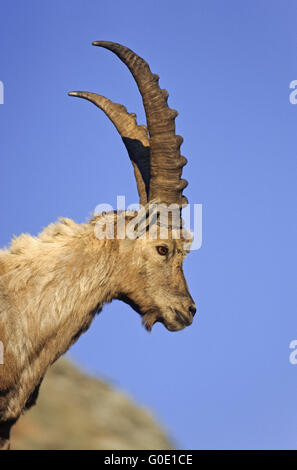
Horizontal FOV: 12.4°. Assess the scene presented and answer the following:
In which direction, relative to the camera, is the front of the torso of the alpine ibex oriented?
to the viewer's right
